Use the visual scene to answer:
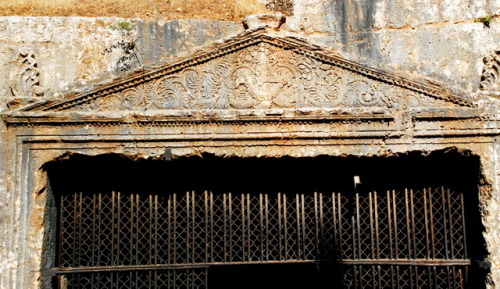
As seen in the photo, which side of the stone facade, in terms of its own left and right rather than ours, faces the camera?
front
